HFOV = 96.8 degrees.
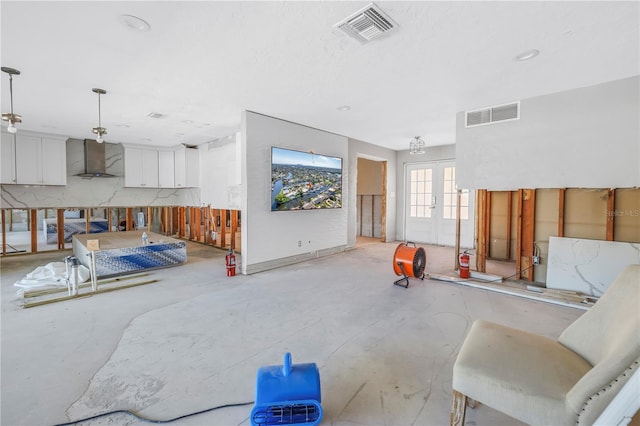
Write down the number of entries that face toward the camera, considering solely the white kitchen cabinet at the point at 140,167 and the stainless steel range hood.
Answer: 2

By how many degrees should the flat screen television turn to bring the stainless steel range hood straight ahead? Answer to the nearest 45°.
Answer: approximately 135° to its right

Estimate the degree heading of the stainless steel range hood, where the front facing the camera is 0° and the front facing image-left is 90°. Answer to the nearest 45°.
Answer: approximately 0°

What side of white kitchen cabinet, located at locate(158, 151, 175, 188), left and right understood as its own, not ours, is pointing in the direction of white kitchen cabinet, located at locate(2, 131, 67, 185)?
right

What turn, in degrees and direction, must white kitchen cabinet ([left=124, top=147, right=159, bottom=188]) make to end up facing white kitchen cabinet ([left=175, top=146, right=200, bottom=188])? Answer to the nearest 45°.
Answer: approximately 45° to its left
